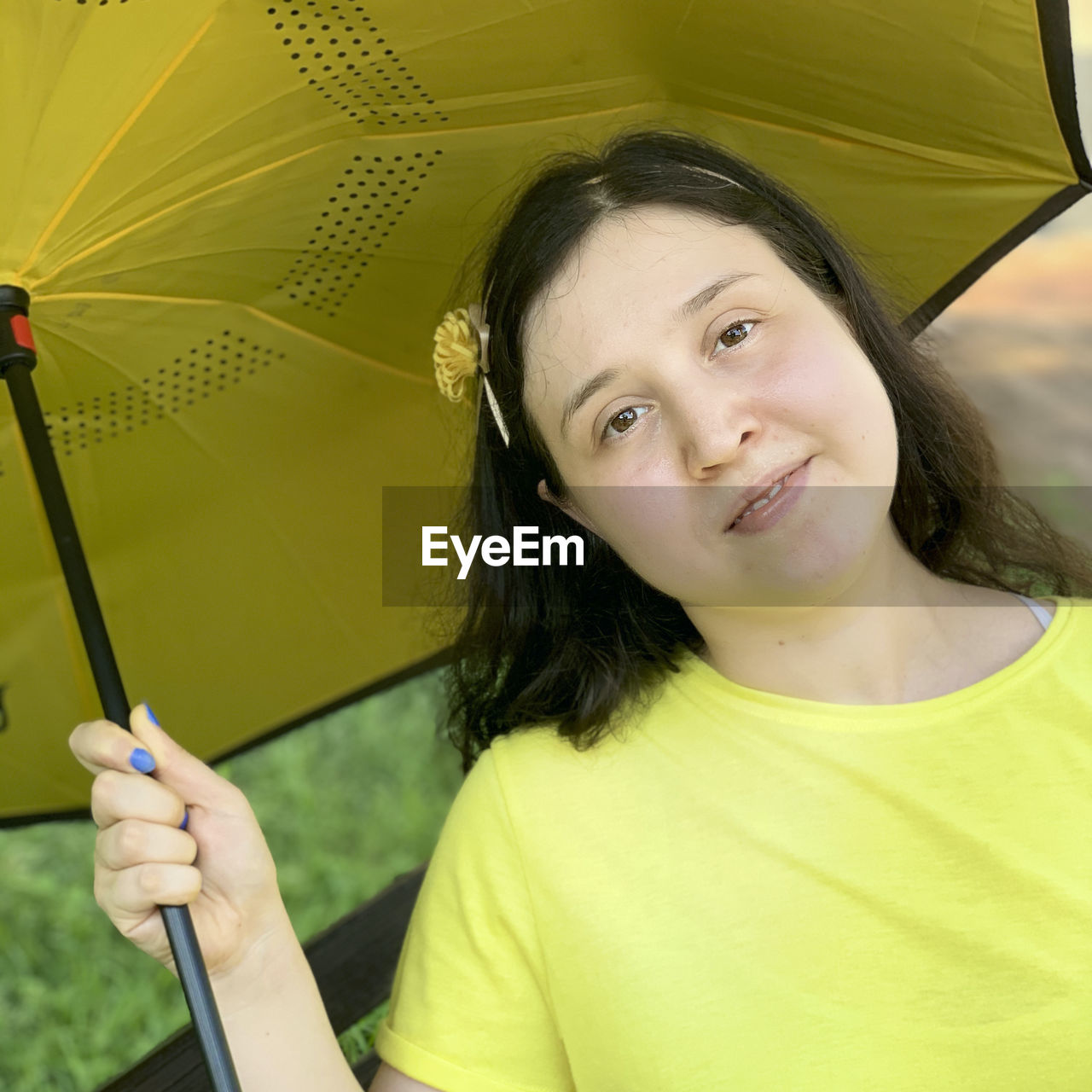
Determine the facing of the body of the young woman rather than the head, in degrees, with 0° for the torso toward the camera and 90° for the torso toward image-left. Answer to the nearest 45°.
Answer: approximately 0°
